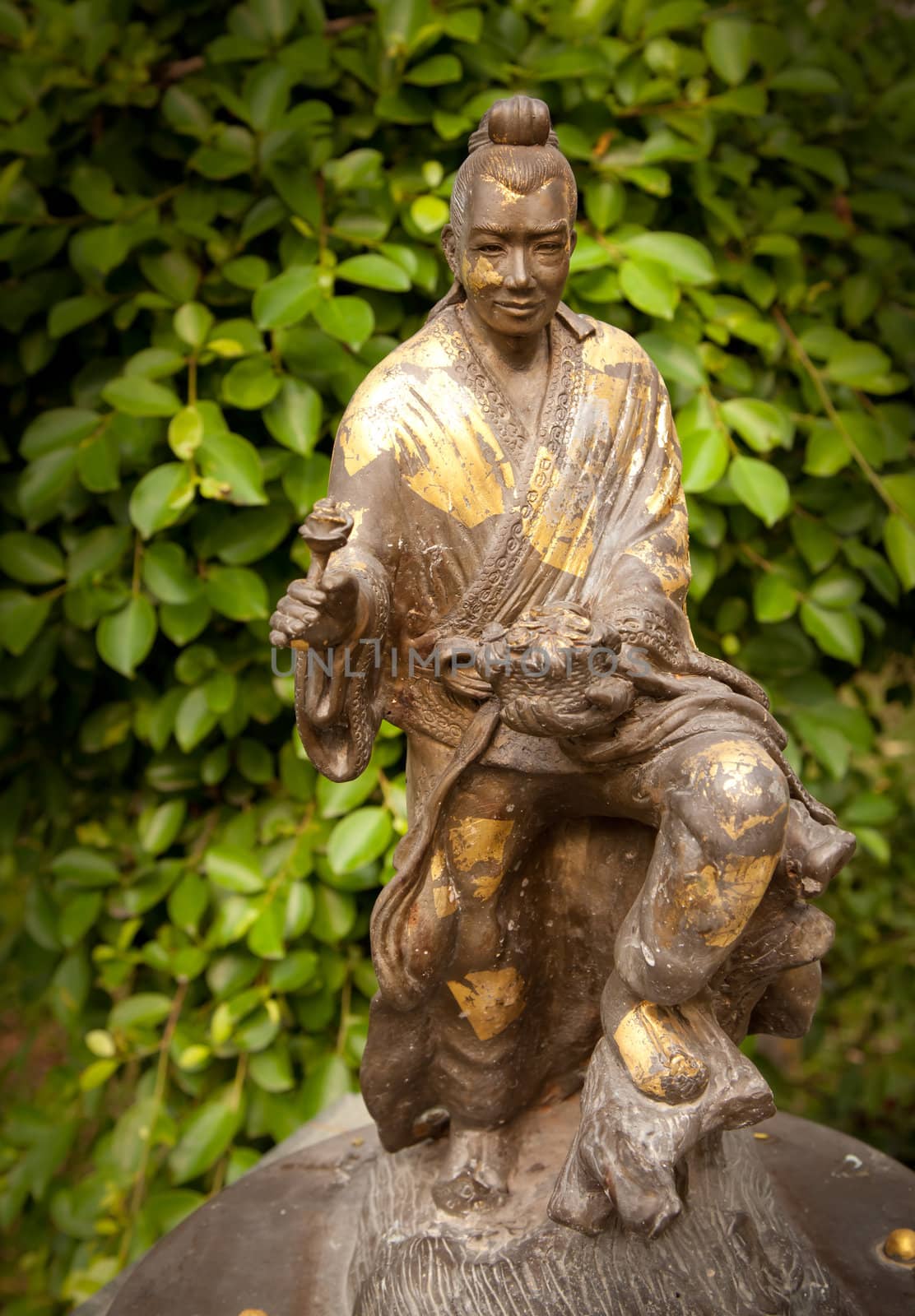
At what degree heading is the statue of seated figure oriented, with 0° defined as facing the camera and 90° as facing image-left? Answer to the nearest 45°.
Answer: approximately 0°
